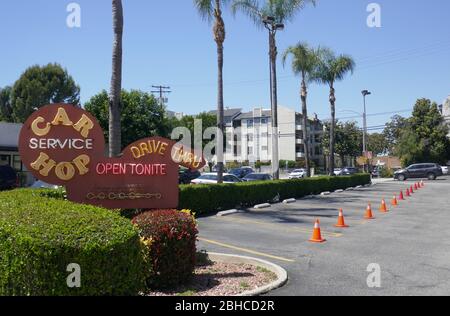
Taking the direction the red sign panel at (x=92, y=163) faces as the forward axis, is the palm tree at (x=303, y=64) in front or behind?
behind

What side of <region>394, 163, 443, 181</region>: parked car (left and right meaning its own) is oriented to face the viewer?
left

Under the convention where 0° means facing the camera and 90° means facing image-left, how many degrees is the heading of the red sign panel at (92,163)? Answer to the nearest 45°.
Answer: approximately 0°

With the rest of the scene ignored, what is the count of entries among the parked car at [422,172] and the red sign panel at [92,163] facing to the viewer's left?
1

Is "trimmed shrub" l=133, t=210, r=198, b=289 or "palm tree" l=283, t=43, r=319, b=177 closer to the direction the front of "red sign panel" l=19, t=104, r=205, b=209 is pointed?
the trimmed shrub

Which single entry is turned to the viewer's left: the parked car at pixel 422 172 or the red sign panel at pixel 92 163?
the parked car

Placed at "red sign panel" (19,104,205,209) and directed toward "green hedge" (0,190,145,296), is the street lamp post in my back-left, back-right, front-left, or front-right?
back-left

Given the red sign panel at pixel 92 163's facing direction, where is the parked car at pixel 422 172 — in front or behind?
behind

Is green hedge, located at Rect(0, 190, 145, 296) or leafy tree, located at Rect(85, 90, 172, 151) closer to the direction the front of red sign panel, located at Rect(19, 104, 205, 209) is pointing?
the green hedge
